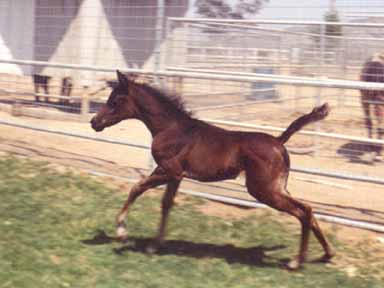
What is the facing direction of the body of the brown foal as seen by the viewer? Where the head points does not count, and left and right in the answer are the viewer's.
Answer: facing to the left of the viewer

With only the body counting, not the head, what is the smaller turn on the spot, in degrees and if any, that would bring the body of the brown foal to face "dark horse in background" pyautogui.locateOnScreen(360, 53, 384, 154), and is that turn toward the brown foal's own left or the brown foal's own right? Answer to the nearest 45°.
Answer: approximately 135° to the brown foal's own right
